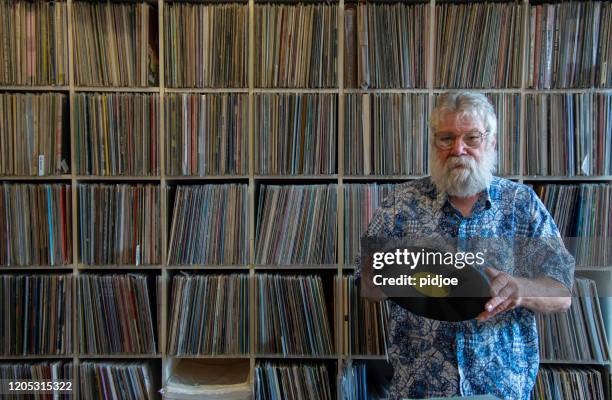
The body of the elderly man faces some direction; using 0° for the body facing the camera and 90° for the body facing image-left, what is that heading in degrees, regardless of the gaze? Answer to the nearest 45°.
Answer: approximately 0°

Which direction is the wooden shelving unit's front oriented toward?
toward the camera

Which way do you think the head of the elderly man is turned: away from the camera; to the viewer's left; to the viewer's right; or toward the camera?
toward the camera

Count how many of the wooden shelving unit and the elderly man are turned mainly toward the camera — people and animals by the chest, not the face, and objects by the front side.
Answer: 2

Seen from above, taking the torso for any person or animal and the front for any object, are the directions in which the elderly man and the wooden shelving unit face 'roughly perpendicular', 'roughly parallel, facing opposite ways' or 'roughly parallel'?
roughly parallel
